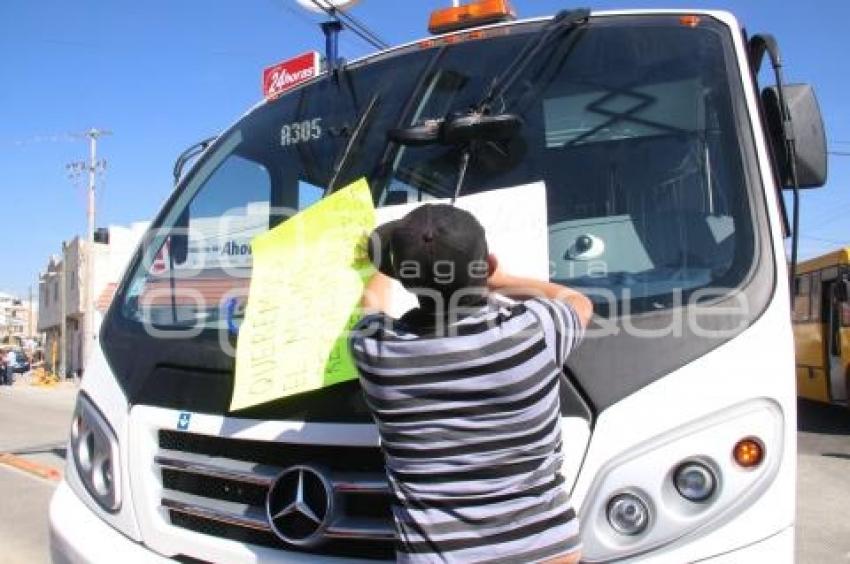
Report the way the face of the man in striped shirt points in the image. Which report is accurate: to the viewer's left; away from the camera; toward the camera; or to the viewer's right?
away from the camera

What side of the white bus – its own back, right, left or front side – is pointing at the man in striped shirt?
front

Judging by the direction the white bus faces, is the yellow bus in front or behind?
behind

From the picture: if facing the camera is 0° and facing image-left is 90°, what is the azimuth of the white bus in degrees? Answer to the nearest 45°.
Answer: approximately 45°
